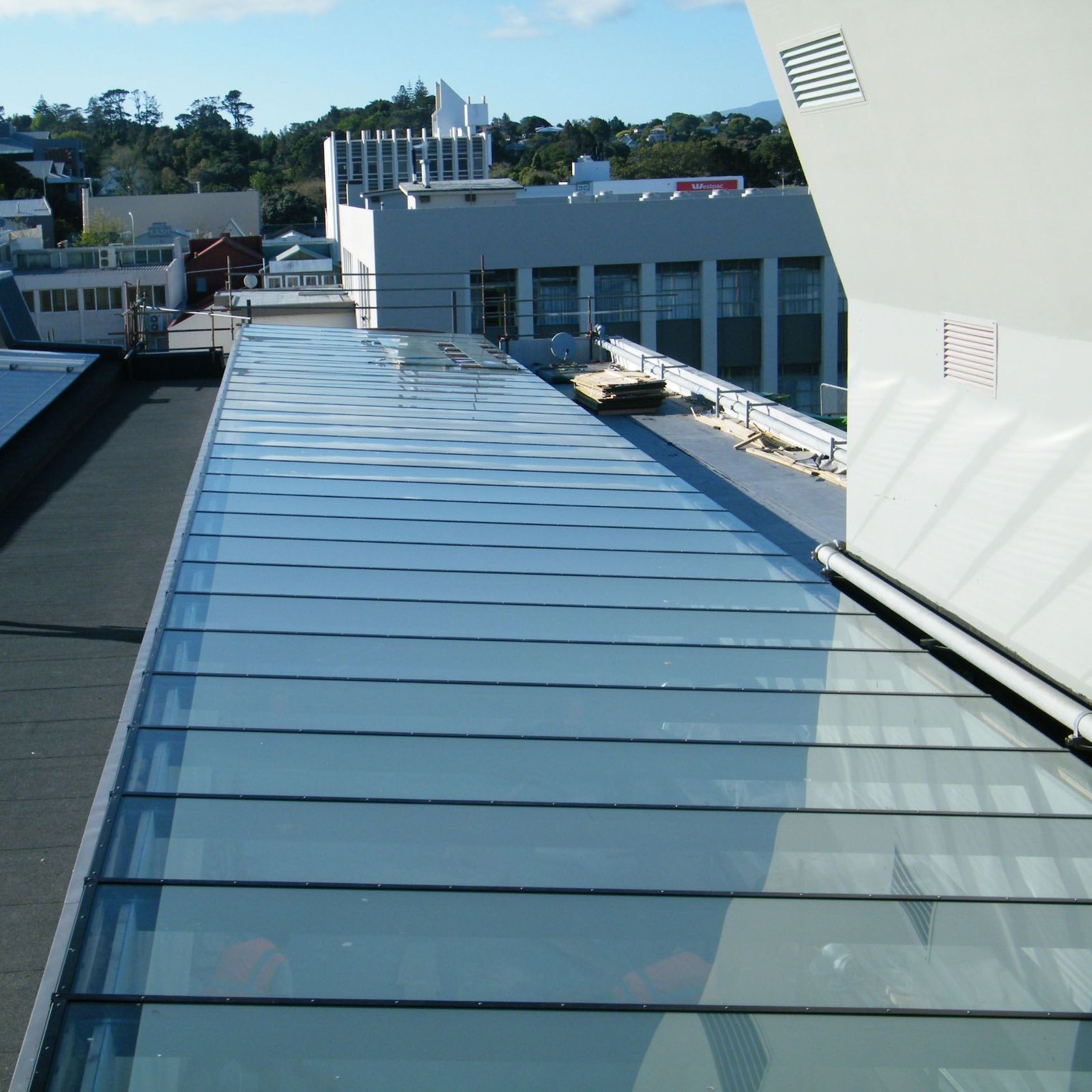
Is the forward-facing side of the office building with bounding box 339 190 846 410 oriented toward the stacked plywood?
yes

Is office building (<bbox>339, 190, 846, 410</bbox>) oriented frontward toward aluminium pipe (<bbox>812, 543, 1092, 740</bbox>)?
yes

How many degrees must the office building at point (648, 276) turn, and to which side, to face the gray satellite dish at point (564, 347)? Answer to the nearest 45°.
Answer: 0° — it already faces it

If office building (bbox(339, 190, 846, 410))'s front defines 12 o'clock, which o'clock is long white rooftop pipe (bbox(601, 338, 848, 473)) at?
The long white rooftop pipe is roughly at 12 o'clock from the office building.

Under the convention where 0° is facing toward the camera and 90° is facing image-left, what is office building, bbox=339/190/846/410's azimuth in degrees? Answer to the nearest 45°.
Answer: approximately 0°

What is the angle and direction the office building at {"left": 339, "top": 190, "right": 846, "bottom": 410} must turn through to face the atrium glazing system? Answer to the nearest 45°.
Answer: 0° — it already faces it
